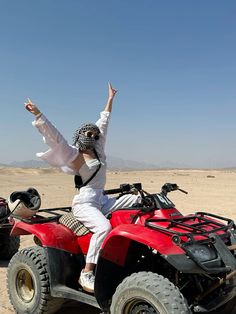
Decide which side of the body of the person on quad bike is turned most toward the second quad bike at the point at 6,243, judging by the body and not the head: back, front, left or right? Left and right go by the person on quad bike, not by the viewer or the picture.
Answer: back

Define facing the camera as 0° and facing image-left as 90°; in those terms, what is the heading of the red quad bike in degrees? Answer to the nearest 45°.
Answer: approximately 315°

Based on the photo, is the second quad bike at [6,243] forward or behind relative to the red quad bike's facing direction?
behind
